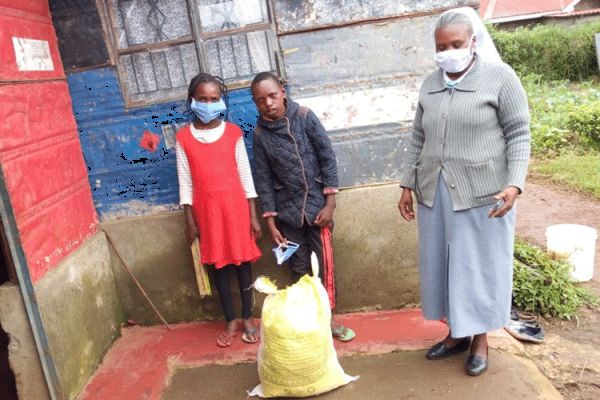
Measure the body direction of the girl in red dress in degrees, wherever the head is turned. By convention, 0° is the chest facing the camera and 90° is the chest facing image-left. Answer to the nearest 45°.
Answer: approximately 0°

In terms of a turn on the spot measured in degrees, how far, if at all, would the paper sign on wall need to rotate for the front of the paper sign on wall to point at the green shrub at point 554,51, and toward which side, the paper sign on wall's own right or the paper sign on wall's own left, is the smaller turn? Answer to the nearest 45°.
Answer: approximately 90° to the paper sign on wall's own left

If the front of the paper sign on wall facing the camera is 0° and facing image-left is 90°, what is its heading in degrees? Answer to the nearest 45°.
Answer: approximately 315°

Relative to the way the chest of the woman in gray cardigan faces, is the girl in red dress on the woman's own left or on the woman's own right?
on the woman's own right

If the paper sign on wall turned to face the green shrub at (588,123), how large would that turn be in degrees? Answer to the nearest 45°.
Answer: approximately 45° to its left
